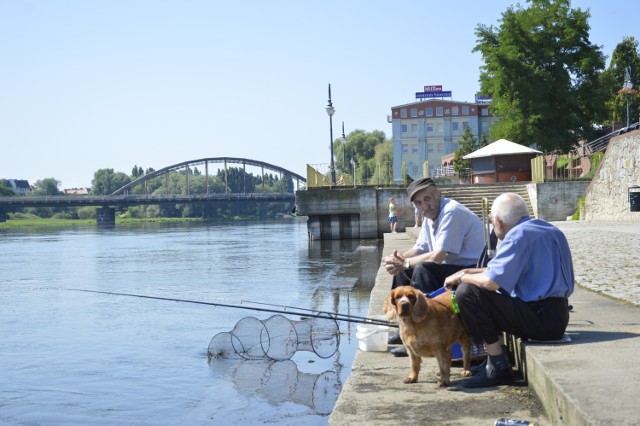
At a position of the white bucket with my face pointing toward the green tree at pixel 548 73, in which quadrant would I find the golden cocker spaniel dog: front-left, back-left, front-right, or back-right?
back-right

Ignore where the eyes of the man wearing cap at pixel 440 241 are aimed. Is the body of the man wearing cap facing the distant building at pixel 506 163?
no

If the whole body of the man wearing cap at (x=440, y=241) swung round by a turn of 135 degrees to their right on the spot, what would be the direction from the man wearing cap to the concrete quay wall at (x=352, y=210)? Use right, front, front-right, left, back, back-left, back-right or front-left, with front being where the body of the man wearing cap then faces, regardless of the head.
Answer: front

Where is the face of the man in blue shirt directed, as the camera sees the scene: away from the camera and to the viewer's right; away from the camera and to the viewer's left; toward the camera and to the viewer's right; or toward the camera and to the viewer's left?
away from the camera and to the viewer's left

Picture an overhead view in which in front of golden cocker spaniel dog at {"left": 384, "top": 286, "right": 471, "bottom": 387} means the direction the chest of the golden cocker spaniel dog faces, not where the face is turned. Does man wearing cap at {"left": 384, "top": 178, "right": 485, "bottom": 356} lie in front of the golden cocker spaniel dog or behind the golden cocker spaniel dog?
behind

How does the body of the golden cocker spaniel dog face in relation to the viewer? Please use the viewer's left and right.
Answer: facing the viewer and to the left of the viewer

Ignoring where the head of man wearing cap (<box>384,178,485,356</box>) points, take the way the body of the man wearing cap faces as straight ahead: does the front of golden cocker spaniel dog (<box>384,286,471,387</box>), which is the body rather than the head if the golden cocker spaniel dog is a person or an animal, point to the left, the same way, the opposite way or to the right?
the same way

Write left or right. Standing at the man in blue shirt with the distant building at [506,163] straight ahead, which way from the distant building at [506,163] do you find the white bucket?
left

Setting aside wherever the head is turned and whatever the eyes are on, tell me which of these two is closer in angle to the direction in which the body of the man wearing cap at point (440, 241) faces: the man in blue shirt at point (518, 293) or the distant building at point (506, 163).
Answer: the man in blue shirt

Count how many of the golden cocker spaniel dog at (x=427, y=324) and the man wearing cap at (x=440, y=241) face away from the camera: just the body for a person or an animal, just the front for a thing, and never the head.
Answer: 0

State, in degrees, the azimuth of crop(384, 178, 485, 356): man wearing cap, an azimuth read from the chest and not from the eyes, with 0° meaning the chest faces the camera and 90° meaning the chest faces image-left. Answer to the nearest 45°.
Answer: approximately 45°

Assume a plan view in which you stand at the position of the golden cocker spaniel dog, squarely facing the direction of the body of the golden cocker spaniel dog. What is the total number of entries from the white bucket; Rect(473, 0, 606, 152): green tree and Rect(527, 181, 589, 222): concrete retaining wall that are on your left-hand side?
0

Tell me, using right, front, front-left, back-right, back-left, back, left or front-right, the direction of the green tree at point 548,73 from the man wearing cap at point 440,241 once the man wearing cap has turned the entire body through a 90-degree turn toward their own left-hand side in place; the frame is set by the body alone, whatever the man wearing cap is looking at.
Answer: back-left
